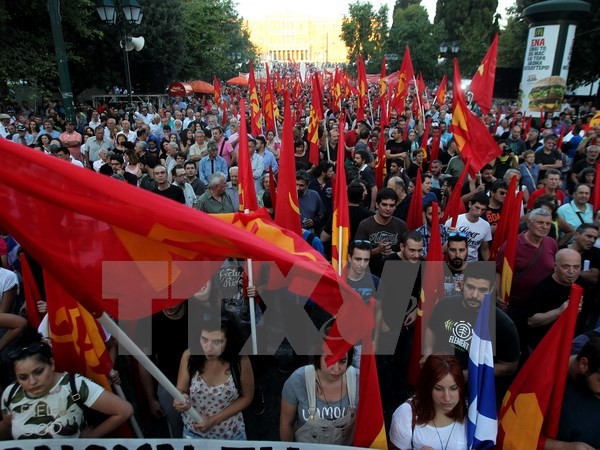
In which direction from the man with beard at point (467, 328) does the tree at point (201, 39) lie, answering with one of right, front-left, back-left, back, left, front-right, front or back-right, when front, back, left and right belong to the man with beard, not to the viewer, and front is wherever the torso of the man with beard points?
back-right

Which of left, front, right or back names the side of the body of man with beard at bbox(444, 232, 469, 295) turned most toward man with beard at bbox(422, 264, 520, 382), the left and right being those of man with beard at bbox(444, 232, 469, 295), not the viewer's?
front

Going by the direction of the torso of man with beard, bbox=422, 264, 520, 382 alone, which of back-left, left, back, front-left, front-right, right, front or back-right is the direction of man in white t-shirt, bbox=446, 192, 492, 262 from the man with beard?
back

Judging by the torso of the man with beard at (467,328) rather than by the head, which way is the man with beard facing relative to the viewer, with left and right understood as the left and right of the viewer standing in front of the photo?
facing the viewer

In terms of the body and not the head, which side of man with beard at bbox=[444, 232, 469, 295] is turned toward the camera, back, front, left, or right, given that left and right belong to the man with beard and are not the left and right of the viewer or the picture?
front

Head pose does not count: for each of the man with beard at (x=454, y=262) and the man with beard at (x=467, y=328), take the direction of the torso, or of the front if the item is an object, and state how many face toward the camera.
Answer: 2

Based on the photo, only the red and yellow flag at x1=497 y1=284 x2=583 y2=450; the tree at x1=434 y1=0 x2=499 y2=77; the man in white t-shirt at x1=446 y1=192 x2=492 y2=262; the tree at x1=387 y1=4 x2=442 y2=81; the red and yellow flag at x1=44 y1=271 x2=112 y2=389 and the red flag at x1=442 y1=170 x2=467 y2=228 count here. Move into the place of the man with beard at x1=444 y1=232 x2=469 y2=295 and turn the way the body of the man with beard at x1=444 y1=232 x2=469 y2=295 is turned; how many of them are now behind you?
4

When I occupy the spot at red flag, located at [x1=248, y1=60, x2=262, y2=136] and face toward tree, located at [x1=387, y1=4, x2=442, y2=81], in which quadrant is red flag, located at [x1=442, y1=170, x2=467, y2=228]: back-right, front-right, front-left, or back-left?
back-right

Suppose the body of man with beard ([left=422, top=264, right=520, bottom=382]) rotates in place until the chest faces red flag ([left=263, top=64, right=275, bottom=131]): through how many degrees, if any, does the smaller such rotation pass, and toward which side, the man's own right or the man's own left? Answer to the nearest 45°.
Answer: approximately 135° to the man's own right

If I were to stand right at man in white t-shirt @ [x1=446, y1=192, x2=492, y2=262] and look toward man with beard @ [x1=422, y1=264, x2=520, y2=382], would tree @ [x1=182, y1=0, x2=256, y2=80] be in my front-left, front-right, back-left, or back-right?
back-right

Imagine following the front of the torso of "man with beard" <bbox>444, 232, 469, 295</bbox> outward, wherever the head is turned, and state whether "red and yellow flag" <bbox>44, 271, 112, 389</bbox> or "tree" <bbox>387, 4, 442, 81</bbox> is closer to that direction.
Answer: the red and yellow flag
